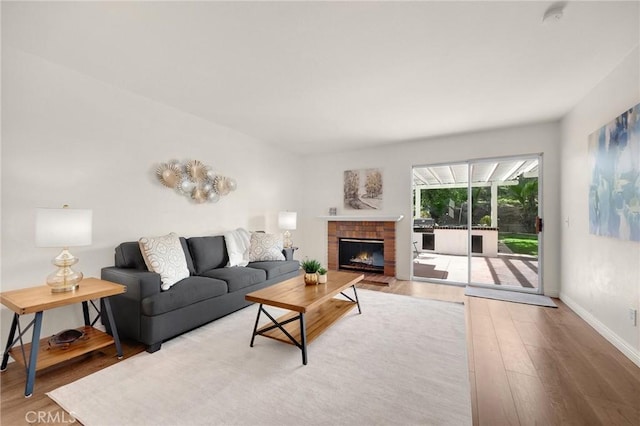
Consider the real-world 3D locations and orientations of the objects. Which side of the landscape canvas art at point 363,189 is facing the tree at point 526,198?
back

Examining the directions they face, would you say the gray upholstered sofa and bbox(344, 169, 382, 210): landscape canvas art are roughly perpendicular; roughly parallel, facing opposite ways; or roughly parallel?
roughly perpendicular

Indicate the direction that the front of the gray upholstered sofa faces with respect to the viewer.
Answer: facing the viewer and to the right of the viewer

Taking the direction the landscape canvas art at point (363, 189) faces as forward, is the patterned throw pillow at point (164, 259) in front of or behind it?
in front

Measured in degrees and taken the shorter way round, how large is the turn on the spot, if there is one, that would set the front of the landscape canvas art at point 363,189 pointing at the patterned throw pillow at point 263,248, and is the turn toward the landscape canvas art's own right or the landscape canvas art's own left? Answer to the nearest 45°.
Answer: approximately 45° to the landscape canvas art's own right

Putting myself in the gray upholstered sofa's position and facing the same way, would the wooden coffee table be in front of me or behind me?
in front

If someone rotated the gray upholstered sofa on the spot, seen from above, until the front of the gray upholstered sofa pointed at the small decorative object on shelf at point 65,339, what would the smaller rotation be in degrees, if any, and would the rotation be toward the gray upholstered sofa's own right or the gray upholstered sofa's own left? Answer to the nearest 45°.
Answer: approximately 135° to the gray upholstered sofa's own right

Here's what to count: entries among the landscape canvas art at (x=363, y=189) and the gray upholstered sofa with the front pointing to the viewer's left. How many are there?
0

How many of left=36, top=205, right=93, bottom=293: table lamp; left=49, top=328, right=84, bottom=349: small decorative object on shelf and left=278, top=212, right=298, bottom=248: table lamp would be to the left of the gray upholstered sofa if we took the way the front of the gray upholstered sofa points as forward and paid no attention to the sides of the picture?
1

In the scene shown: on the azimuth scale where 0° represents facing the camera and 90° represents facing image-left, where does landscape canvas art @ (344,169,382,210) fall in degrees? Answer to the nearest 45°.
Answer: approximately 0°
